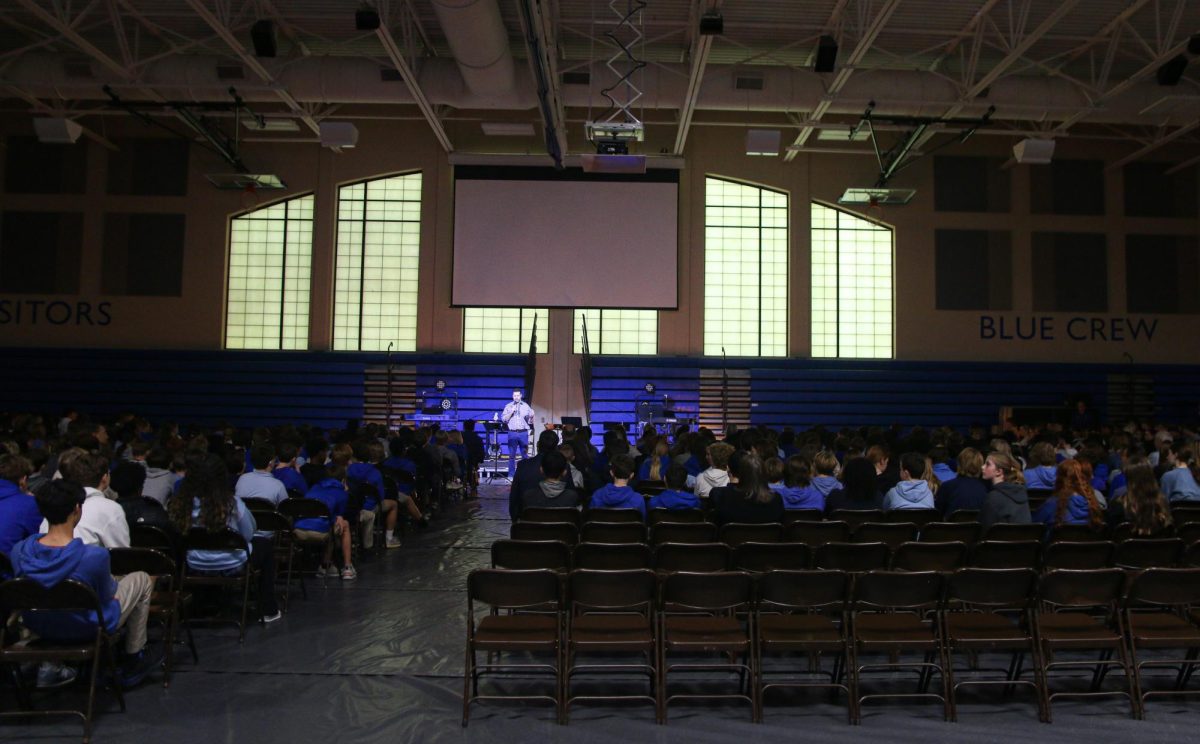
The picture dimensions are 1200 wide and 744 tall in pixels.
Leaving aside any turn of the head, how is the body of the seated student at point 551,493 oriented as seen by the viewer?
away from the camera

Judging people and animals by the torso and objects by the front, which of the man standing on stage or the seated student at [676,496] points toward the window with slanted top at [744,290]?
the seated student

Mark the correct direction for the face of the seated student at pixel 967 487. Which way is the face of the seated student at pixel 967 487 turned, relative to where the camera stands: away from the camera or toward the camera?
away from the camera

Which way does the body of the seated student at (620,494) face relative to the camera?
away from the camera

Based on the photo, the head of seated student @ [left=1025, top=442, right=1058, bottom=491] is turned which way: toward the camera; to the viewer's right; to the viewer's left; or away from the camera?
away from the camera

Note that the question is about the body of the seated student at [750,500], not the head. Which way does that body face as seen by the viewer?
away from the camera

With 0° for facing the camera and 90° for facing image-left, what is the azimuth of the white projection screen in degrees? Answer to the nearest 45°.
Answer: approximately 0°

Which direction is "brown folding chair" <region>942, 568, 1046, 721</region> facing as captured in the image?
away from the camera

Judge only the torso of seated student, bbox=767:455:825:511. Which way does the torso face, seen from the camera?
away from the camera

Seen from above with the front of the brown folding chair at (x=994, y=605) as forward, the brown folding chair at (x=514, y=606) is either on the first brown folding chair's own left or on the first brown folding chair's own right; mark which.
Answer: on the first brown folding chair's own left

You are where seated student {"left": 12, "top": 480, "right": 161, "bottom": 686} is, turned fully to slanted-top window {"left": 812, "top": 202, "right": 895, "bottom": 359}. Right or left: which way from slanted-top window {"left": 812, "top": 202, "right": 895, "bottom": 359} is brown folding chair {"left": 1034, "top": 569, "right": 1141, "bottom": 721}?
right

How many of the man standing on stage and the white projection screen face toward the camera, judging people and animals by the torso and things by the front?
2

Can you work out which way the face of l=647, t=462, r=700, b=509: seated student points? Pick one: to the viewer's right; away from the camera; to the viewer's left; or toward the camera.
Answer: away from the camera

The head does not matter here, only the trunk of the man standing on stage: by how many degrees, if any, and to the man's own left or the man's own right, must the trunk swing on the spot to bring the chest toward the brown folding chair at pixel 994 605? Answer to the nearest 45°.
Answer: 0° — they already face it
